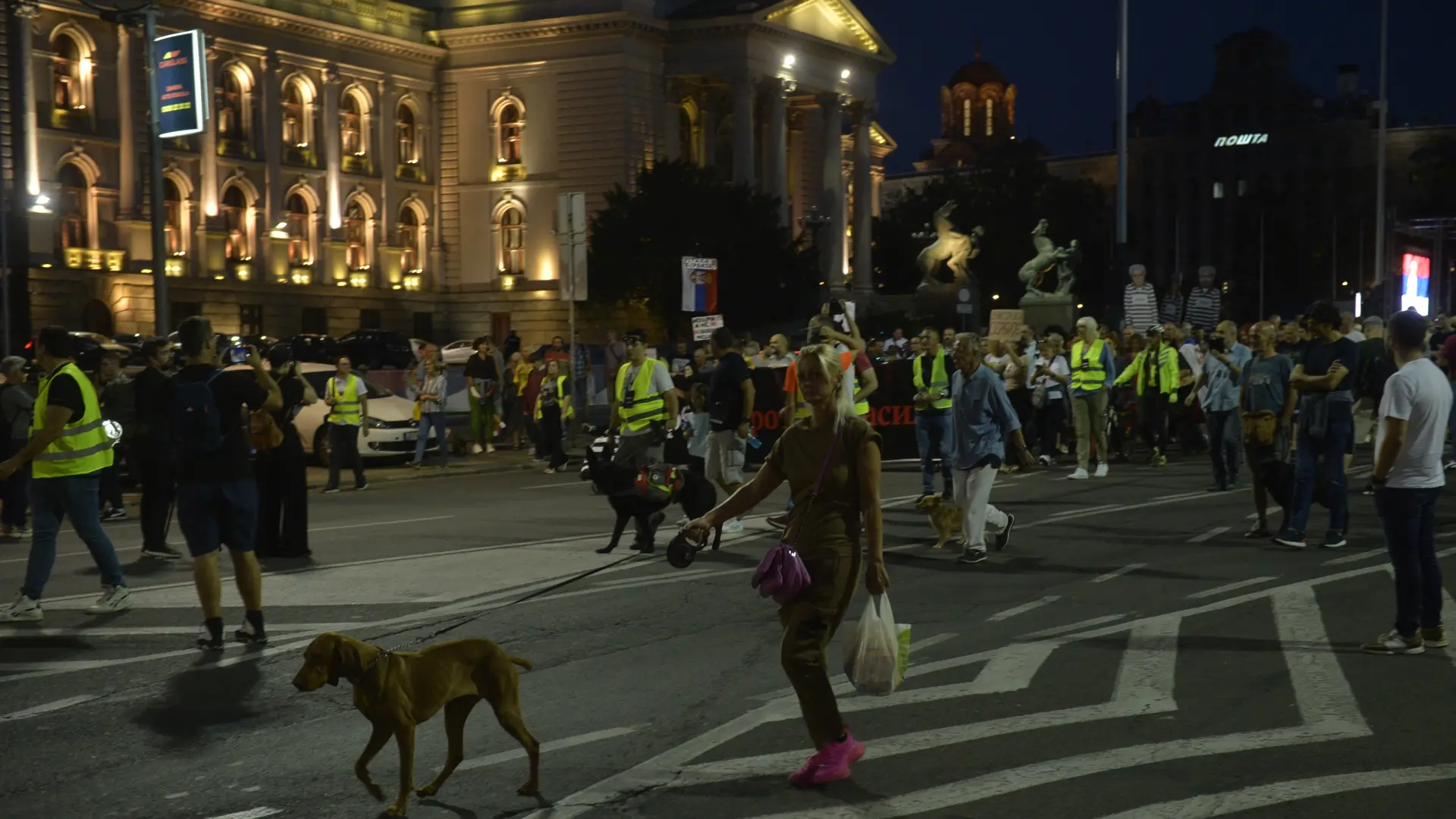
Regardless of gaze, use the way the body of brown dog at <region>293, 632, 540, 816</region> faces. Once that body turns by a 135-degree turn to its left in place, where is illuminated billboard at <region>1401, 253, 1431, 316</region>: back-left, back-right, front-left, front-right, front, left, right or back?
left

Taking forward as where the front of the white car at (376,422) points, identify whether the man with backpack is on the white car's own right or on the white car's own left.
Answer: on the white car's own right

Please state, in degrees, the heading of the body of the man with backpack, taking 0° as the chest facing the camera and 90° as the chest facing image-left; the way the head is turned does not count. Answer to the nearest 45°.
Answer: approximately 225°

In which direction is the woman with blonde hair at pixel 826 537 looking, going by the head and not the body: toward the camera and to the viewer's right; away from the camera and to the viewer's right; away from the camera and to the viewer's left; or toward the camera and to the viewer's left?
toward the camera and to the viewer's left

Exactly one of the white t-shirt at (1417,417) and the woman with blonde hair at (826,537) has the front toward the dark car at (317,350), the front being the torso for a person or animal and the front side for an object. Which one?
the white t-shirt

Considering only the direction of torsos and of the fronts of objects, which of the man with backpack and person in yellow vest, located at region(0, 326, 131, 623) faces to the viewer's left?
the person in yellow vest

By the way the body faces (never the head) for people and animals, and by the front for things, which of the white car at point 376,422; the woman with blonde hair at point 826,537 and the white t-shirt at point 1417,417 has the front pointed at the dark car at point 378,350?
the white t-shirt

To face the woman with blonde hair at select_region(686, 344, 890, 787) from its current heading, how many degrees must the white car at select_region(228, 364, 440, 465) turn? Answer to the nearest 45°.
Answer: approximately 45° to its right

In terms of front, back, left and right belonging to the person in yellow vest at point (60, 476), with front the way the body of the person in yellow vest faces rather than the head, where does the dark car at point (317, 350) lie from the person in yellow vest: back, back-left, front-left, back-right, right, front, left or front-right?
right

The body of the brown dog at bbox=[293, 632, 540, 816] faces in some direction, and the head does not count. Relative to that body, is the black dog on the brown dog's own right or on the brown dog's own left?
on the brown dog's own right

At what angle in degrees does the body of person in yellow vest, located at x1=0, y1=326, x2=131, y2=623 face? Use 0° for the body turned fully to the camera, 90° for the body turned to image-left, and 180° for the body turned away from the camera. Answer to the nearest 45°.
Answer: approximately 90°

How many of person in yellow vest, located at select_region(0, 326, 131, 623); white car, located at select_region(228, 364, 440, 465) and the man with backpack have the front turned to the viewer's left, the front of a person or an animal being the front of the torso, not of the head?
1

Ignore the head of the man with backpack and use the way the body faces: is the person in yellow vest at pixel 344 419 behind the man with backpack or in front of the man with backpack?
in front

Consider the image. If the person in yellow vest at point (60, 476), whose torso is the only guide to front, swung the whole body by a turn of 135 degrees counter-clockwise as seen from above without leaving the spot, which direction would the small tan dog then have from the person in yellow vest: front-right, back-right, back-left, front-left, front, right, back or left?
front-left

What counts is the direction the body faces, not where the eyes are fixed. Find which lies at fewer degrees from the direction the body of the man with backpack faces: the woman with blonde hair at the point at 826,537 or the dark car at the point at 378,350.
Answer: the dark car

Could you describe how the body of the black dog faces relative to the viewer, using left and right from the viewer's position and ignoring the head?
facing to the left of the viewer

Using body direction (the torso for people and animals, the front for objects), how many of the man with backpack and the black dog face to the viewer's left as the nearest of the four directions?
1

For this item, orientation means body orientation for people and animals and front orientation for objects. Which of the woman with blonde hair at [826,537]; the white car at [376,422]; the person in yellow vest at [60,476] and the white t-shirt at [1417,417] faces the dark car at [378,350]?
the white t-shirt

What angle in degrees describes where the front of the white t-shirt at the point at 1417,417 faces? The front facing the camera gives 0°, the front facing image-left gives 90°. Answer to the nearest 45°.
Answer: approximately 135°
